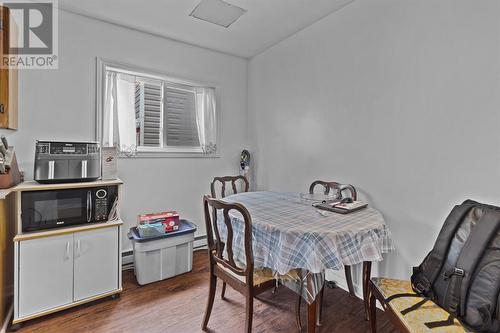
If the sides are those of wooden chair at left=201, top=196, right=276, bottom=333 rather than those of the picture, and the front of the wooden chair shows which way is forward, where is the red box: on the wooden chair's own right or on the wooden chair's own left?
on the wooden chair's own left

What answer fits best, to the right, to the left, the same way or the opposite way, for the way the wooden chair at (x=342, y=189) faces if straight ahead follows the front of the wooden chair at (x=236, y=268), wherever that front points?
the opposite way

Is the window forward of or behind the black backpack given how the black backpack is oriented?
behind

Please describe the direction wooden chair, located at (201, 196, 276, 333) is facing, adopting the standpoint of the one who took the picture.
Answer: facing away from the viewer and to the right of the viewer
